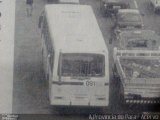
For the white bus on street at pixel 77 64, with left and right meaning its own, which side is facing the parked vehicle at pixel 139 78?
right

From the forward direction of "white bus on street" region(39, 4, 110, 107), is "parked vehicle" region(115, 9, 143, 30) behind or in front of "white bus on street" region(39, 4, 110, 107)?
in front

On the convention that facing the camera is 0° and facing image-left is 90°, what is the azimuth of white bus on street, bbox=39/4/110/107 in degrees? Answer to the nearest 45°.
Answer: approximately 180°

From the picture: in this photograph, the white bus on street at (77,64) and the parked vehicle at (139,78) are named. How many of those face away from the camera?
2

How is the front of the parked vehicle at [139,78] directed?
away from the camera

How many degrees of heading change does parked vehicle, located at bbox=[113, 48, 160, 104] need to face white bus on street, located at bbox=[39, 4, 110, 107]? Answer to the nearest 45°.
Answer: approximately 90° to its left
